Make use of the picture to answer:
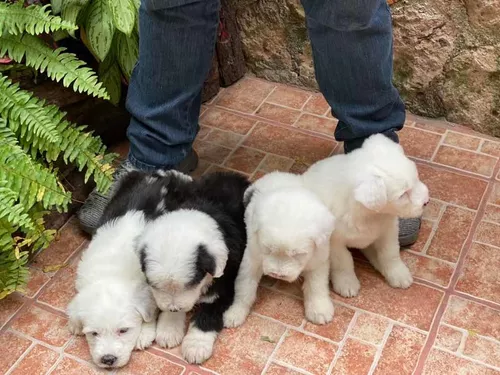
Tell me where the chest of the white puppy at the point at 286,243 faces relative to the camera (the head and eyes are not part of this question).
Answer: toward the camera

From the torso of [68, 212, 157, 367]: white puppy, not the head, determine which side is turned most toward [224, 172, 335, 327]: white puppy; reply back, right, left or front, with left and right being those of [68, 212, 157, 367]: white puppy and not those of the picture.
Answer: left

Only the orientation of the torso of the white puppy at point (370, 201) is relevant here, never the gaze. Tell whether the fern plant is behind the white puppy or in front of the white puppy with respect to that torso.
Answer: behind

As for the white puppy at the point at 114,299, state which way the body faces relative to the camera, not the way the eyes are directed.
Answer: toward the camera

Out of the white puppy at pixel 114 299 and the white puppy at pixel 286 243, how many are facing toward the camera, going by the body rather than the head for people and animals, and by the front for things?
2

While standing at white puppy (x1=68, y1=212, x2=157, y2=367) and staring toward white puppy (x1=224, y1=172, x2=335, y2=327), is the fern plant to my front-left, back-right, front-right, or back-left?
back-left

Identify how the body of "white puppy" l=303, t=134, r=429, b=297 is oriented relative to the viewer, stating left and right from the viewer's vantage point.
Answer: facing the viewer and to the right of the viewer

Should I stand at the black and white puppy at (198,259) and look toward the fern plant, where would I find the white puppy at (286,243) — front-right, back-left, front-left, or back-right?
back-right

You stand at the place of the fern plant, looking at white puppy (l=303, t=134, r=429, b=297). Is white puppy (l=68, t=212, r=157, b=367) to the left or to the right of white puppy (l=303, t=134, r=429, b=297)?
right
